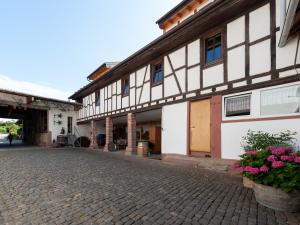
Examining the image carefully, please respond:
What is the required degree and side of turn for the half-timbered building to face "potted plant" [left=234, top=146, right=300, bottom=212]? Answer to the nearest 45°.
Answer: approximately 45° to its left

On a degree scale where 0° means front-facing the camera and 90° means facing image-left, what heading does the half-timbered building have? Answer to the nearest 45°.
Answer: approximately 45°

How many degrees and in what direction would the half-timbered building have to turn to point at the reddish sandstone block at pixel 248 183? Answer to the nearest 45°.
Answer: approximately 45° to its left

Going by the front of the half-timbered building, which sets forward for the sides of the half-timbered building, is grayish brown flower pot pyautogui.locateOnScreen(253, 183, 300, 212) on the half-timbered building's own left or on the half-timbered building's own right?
on the half-timbered building's own left
